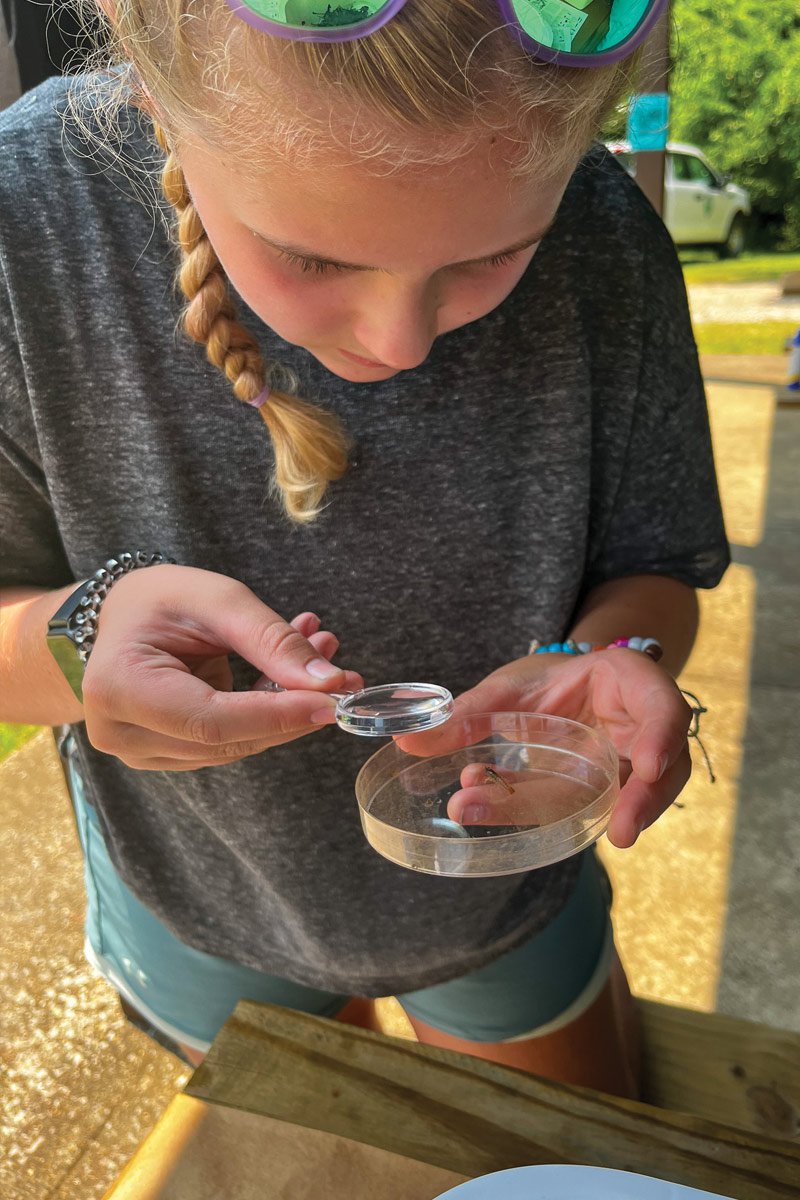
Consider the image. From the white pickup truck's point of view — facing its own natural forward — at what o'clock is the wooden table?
The wooden table is roughly at 3 o'clock from the white pickup truck.

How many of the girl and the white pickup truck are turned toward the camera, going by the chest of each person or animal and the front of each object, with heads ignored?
1

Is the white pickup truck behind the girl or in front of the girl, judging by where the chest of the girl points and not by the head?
behind

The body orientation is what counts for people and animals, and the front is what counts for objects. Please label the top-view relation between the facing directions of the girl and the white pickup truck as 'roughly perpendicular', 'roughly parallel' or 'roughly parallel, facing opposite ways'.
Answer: roughly perpendicular

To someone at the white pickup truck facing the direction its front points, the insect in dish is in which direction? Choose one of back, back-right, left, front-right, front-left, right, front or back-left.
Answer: right

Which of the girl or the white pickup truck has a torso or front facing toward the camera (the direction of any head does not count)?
the girl

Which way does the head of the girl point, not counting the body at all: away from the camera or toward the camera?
toward the camera

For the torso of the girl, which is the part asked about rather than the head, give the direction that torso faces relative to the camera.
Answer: toward the camera

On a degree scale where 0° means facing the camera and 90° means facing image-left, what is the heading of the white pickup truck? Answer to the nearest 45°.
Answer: approximately 270°

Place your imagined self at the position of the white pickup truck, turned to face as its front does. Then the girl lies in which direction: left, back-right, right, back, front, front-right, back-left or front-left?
right
